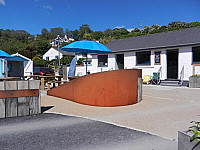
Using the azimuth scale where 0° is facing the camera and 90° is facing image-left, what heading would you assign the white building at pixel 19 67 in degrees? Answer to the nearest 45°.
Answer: approximately 0°

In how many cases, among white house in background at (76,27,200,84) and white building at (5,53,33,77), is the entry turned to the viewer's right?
0

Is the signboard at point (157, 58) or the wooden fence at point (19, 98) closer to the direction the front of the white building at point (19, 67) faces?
the wooden fence

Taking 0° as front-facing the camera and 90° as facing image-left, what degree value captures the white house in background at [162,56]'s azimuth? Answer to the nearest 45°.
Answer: approximately 45°

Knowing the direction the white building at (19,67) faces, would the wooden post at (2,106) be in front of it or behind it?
in front

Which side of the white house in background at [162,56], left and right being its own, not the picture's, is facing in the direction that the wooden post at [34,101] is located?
front

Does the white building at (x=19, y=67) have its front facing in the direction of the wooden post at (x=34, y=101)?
yes

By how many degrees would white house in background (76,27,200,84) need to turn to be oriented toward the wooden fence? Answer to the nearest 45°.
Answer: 0° — it already faces it

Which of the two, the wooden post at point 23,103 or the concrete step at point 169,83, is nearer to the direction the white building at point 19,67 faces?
the wooden post
